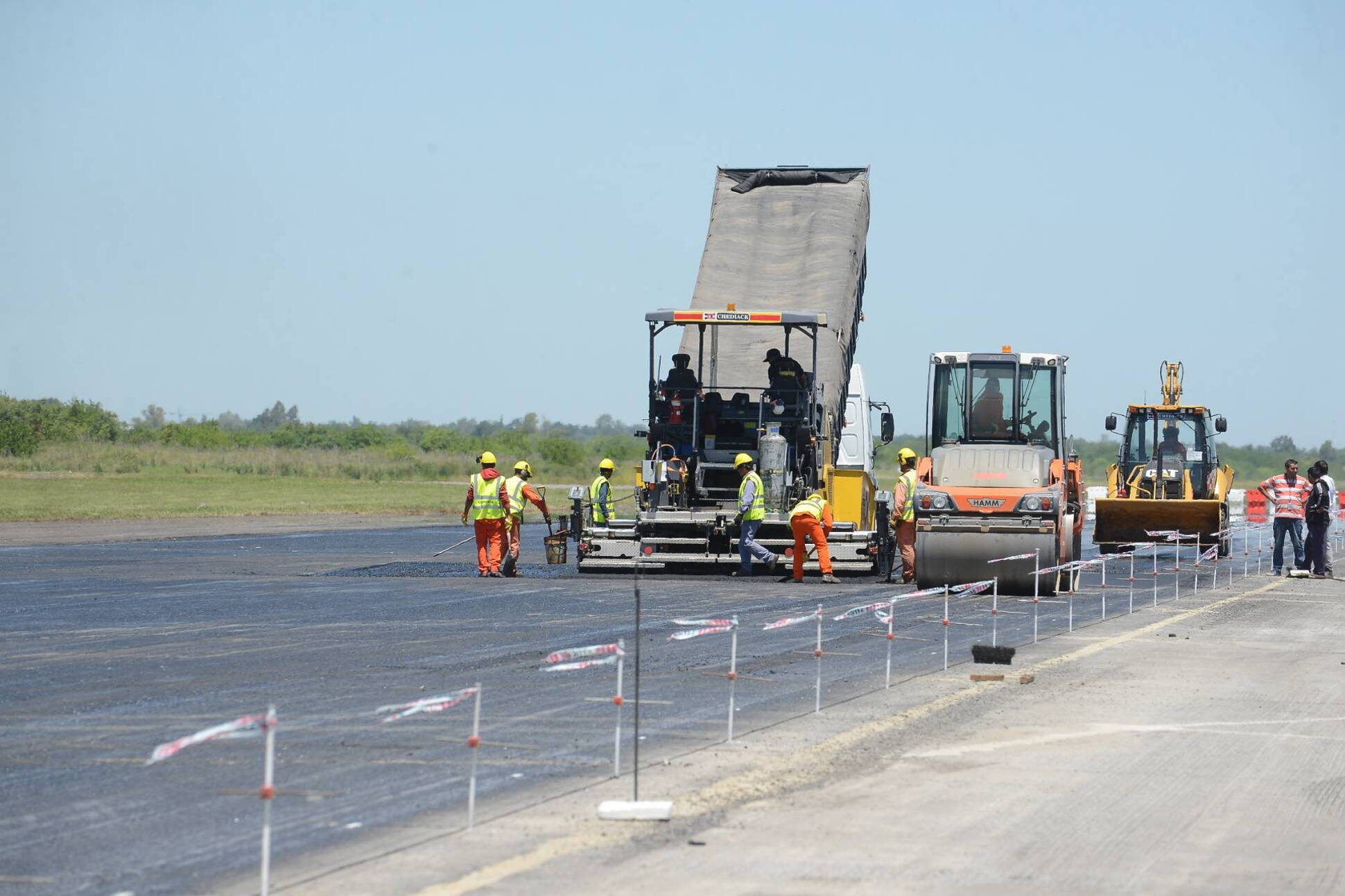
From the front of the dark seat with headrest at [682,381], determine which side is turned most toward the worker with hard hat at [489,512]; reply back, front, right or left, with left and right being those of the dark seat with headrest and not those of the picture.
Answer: left

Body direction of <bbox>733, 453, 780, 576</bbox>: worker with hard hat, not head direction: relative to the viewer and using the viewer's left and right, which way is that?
facing to the left of the viewer

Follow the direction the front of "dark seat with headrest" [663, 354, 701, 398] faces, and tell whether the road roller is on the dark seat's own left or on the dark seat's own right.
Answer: on the dark seat's own right

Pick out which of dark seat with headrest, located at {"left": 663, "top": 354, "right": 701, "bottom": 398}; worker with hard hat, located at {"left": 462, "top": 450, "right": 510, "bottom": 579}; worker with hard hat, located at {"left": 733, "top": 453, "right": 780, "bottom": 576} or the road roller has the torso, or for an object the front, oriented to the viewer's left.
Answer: worker with hard hat, located at {"left": 733, "top": 453, "right": 780, "bottom": 576}

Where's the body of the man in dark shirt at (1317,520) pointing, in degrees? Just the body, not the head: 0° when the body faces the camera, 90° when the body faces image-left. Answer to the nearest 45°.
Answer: approximately 90°

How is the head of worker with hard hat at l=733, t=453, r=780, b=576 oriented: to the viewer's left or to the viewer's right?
to the viewer's left

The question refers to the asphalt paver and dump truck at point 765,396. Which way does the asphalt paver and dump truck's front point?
away from the camera

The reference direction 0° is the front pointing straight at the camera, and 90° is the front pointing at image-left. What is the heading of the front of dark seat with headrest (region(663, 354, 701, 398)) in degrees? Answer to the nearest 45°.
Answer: approximately 180°
